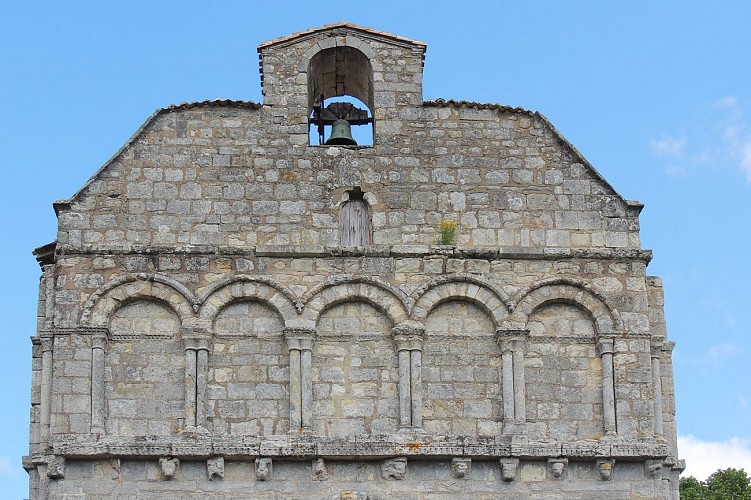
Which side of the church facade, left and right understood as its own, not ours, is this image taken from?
front
